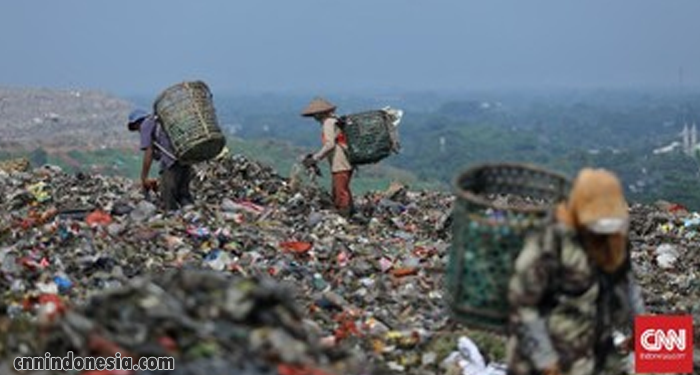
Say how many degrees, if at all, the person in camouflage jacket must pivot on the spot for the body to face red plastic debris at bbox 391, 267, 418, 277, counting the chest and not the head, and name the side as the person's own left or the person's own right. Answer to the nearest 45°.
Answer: approximately 180°

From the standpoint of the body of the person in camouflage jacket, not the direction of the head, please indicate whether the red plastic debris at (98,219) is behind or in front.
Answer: behind

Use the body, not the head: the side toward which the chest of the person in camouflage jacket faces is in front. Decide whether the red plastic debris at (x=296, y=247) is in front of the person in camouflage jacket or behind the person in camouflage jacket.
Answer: behind

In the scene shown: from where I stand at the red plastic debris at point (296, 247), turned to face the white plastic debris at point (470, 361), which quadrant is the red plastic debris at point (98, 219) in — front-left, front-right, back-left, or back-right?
back-right
